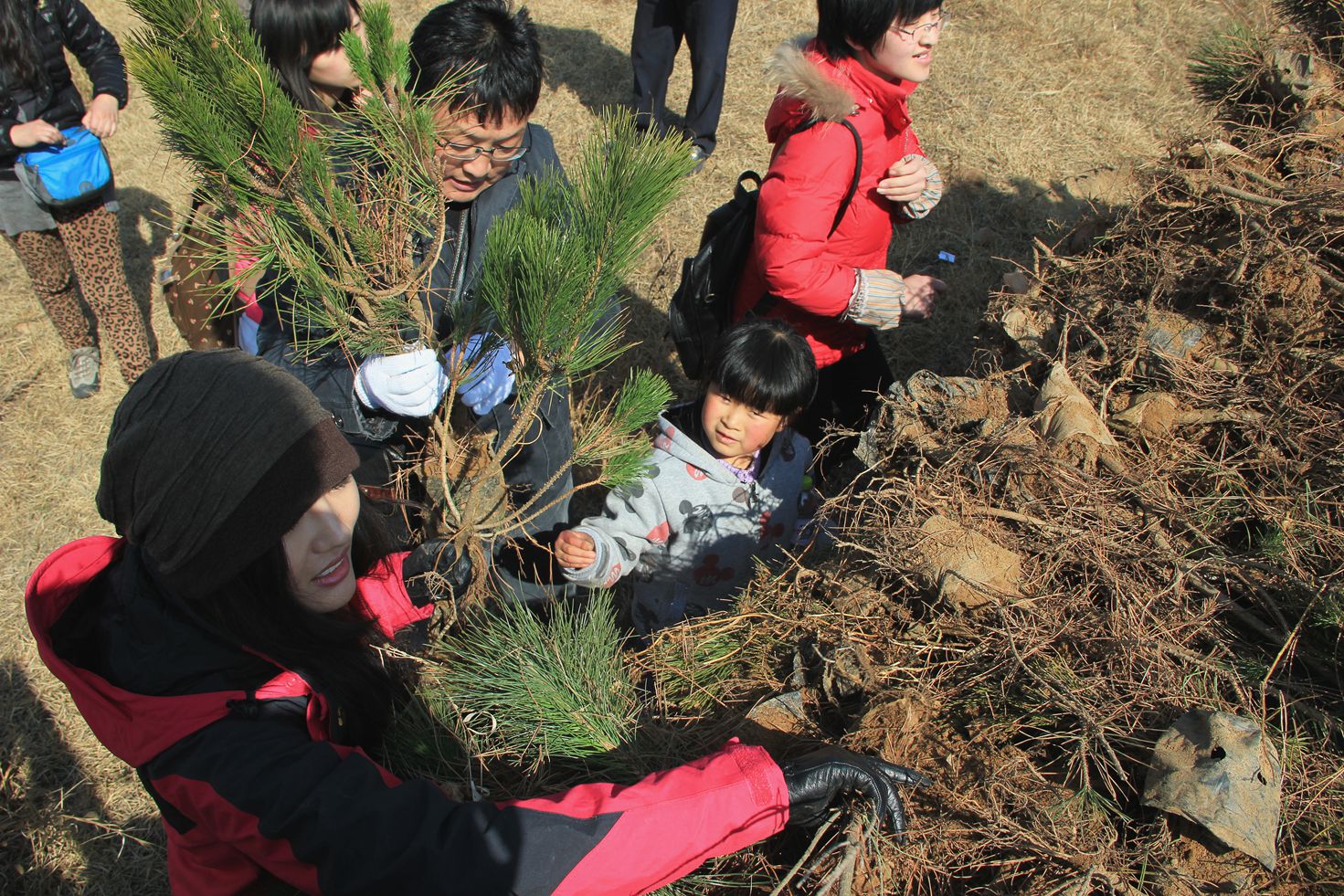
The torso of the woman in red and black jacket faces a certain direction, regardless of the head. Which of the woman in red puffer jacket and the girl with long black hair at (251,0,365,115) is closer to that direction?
the woman in red puffer jacket

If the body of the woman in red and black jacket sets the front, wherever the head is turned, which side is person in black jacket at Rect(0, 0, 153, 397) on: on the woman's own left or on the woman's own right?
on the woman's own left

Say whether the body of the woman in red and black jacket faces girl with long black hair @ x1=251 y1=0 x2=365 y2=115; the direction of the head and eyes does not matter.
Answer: no

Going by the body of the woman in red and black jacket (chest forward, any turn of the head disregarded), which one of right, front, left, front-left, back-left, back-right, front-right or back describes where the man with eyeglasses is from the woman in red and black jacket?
left

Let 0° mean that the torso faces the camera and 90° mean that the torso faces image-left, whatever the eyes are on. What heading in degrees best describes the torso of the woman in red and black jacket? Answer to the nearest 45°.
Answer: approximately 270°

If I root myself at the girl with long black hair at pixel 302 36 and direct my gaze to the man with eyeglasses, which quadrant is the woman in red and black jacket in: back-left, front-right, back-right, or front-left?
front-right

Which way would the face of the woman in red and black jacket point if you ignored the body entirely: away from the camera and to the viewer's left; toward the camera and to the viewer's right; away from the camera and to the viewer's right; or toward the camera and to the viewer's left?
toward the camera and to the viewer's right

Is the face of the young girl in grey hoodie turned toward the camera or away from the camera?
toward the camera

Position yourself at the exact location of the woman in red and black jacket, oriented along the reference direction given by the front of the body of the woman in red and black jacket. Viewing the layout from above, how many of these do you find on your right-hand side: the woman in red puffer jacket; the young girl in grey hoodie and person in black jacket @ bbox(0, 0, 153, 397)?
0

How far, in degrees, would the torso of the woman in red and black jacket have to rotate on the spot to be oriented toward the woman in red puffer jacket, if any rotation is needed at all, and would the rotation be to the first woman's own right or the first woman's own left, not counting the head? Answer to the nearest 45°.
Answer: approximately 45° to the first woman's own left

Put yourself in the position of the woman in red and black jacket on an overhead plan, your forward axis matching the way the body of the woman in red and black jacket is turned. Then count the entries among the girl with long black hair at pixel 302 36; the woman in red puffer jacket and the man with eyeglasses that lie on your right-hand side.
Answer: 0

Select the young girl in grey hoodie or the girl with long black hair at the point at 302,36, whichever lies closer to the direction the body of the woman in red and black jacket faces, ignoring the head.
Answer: the young girl in grey hoodie

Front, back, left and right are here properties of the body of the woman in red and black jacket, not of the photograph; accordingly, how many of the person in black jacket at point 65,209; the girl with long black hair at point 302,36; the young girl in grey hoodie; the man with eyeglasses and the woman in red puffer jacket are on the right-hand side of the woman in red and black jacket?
0
